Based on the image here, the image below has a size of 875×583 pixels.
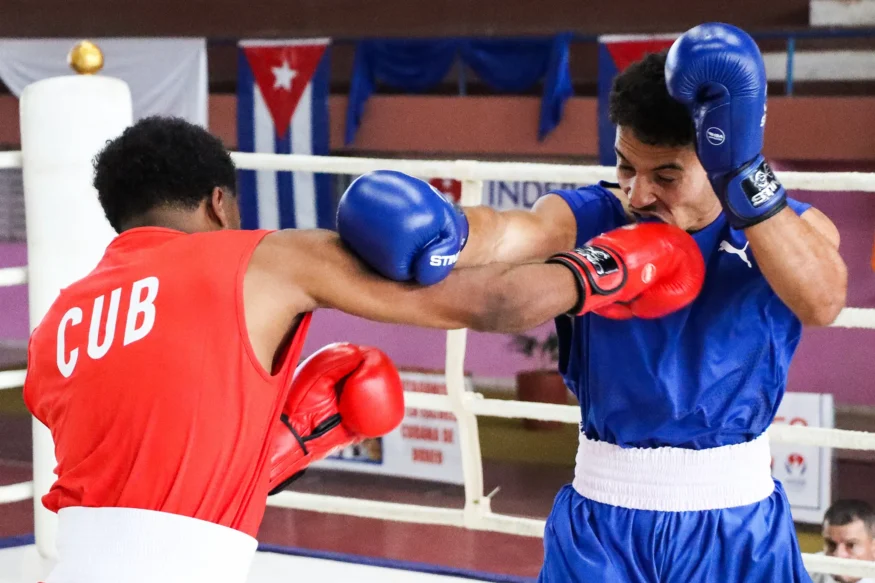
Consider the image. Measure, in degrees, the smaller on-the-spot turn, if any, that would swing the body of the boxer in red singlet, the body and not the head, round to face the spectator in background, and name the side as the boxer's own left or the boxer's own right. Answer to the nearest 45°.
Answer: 0° — they already face them

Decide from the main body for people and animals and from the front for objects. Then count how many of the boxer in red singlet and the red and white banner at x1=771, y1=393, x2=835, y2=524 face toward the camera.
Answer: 1

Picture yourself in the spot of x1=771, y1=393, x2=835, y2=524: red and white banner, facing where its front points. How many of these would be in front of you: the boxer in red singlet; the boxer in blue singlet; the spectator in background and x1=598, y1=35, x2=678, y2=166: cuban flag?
3

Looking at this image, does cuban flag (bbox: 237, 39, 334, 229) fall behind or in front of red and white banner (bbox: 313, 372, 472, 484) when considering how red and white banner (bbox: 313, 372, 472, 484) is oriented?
behind

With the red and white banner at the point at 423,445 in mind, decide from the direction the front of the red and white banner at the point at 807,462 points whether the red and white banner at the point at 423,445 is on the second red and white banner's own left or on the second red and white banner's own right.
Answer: on the second red and white banner's own right

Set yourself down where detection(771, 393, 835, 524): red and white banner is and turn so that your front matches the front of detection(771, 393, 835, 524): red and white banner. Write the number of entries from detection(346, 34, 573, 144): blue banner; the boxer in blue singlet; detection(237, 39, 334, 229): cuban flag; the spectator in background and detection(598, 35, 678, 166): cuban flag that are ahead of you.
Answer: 2

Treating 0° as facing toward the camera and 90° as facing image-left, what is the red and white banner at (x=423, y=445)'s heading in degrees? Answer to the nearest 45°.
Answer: approximately 0°

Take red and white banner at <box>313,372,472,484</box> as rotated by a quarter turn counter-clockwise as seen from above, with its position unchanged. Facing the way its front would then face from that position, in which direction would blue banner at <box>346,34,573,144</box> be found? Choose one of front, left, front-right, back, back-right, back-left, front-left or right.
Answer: left

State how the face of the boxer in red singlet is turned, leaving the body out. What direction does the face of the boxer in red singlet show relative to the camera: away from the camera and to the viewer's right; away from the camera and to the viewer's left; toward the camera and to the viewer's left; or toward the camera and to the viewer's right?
away from the camera and to the viewer's right

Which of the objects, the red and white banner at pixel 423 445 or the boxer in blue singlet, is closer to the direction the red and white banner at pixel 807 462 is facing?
the boxer in blue singlet

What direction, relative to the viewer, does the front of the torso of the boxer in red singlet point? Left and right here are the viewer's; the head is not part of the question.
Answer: facing away from the viewer and to the right of the viewer

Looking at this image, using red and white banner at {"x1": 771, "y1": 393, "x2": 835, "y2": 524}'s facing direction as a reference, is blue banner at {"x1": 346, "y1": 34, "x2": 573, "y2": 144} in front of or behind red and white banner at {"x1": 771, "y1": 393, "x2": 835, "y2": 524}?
behind

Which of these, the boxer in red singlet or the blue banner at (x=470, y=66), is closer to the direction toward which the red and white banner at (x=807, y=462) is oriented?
the boxer in red singlet
